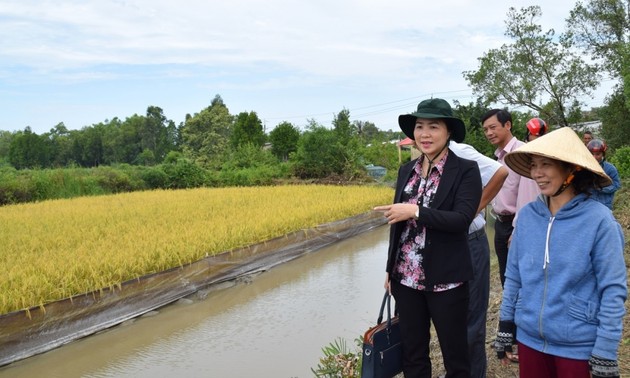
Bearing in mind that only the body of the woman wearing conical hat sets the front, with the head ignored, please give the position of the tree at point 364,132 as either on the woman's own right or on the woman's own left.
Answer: on the woman's own right

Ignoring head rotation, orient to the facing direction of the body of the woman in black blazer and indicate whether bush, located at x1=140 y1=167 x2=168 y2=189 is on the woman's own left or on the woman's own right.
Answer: on the woman's own right

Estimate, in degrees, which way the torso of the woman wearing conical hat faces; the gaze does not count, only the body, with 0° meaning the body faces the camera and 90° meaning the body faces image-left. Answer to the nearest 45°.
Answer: approximately 45°

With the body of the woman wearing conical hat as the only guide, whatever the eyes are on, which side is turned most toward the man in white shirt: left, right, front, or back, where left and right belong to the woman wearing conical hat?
right

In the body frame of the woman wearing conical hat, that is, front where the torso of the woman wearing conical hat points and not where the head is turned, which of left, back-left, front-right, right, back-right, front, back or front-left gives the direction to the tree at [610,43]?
back-right

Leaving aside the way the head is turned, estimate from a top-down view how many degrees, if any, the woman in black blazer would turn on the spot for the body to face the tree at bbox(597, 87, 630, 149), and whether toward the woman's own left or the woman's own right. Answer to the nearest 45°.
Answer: approximately 135° to the woman's own right

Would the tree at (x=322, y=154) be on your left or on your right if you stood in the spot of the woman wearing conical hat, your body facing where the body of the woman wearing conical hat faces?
on your right

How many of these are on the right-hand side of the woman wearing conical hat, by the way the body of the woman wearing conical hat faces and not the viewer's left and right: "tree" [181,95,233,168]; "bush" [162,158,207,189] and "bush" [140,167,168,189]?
3

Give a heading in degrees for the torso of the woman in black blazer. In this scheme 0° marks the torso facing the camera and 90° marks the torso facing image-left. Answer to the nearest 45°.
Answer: approximately 45°

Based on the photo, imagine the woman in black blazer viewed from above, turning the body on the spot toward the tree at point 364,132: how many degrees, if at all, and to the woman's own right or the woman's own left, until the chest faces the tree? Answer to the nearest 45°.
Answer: approximately 135° to the woman's own right

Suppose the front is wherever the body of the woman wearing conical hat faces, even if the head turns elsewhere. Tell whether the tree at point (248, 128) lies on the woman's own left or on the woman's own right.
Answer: on the woman's own right
